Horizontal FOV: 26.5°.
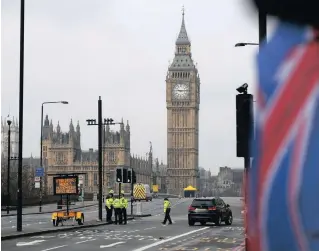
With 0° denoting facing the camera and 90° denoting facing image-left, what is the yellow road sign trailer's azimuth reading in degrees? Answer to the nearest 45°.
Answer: approximately 0°

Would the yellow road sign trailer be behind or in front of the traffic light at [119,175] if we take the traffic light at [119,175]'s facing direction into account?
in front

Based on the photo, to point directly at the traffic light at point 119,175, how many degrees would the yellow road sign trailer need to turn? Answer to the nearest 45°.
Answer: approximately 135° to its left

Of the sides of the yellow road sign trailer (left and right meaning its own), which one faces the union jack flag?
front

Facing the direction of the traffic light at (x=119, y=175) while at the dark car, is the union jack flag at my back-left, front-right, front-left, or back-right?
back-left

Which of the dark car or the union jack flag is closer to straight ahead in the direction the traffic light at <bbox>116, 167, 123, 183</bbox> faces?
the union jack flag

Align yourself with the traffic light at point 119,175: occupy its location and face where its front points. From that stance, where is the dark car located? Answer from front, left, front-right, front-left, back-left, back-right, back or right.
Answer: front-left
